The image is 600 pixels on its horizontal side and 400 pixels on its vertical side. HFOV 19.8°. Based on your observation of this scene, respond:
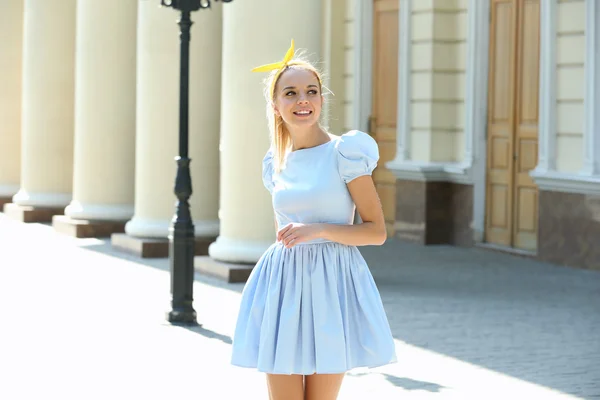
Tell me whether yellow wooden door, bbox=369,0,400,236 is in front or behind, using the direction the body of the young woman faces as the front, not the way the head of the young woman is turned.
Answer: behind

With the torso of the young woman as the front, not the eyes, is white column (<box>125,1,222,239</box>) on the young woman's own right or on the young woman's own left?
on the young woman's own right

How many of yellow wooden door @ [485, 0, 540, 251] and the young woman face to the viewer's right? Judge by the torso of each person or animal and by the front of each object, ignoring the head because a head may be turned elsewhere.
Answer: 0

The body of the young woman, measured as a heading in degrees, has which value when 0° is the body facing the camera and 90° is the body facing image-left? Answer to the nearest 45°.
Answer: approximately 45°

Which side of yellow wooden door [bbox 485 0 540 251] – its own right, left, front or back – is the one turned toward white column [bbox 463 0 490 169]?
right

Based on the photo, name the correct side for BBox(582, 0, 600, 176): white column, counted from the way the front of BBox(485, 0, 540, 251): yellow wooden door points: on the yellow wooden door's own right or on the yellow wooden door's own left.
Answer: on the yellow wooden door's own left

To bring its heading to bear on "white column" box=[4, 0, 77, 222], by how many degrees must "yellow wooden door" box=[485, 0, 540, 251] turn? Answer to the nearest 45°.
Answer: approximately 90° to its right

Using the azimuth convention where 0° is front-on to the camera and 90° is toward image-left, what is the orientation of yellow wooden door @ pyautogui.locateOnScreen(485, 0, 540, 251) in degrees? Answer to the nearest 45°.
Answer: approximately 45°

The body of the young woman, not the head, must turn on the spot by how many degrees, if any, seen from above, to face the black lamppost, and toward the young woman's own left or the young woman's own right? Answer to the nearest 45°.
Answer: approximately 135° to the young woman's own right
